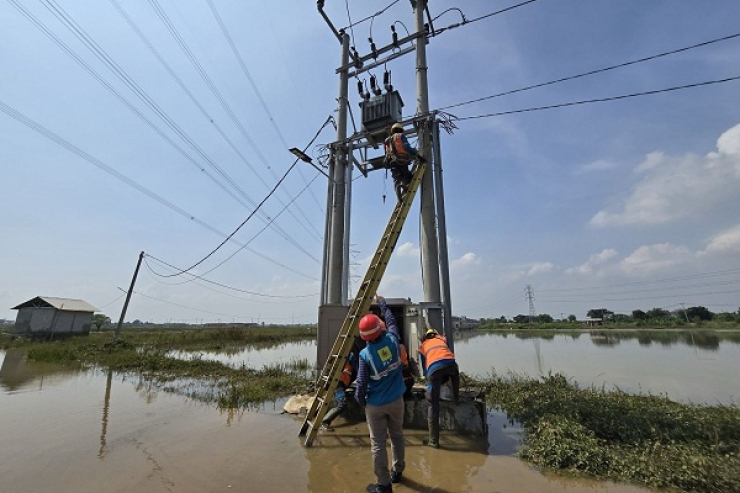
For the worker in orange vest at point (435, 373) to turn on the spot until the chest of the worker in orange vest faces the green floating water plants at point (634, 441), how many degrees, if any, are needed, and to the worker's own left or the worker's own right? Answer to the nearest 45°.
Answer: approximately 135° to the worker's own right

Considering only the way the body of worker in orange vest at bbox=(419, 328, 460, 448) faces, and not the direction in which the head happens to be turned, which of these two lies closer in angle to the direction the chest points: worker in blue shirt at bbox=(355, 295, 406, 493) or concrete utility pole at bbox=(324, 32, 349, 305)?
the concrete utility pole

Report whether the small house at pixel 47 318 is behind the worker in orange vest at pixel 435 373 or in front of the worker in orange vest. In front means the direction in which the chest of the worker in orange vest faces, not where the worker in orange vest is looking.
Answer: in front

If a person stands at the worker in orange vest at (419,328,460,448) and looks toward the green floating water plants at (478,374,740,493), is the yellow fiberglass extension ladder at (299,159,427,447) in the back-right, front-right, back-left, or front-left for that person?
back-left

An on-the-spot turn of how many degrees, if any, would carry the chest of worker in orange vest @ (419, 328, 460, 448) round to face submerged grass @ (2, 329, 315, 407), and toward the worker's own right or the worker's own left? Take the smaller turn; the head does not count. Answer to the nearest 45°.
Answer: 0° — they already face it

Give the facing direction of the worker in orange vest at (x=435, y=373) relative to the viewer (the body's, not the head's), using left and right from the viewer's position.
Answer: facing away from the viewer and to the left of the viewer
